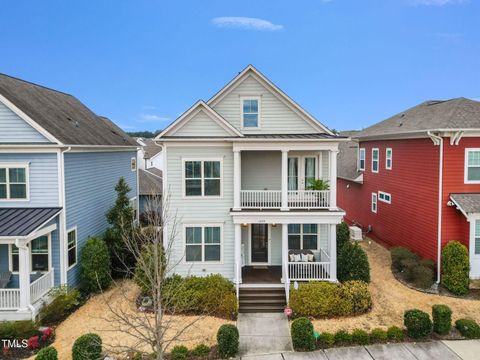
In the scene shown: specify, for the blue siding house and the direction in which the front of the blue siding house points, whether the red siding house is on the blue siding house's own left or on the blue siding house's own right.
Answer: on the blue siding house's own left

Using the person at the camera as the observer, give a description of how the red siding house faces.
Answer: facing the viewer and to the right of the viewer

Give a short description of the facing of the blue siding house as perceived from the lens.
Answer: facing the viewer and to the left of the viewer

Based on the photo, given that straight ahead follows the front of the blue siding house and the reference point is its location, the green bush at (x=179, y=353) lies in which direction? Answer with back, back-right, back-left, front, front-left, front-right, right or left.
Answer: left

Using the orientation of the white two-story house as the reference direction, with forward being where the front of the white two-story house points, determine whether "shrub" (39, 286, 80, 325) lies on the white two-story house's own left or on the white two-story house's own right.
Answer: on the white two-story house's own right

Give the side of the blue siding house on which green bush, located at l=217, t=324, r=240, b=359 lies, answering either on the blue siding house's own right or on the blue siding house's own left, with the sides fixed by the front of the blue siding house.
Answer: on the blue siding house's own left

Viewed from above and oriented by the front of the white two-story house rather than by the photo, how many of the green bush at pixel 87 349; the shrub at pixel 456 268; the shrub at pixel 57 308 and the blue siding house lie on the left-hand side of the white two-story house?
1

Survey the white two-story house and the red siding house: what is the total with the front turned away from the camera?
0

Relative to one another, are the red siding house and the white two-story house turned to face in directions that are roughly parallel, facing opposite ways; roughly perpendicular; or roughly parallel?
roughly parallel

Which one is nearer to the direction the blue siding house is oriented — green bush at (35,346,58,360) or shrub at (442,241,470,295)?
the green bush

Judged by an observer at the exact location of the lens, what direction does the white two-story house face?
facing the viewer

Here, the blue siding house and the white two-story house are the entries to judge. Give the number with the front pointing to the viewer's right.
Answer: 0

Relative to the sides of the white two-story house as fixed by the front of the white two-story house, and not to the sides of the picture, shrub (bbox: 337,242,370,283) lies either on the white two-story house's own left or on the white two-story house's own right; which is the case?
on the white two-story house's own left

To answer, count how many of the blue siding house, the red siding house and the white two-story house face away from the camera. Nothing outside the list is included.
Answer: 0

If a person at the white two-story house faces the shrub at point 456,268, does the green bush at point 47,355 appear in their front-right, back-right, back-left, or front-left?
back-right

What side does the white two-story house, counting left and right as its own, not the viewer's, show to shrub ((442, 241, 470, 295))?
left

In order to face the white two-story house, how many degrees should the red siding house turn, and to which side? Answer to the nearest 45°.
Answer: approximately 90° to its right

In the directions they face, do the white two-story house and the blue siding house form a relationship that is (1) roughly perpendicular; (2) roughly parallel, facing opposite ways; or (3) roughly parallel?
roughly parallel

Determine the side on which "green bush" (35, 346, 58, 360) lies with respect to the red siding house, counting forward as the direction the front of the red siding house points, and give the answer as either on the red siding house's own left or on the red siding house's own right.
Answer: on the red siding house's own right

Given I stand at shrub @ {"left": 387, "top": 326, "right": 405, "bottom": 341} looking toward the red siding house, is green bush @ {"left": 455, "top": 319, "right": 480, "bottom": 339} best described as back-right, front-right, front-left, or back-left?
front-right
